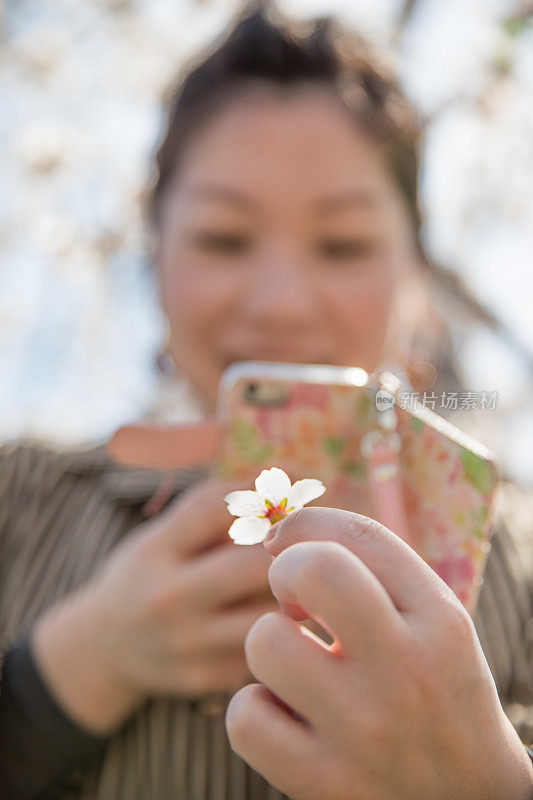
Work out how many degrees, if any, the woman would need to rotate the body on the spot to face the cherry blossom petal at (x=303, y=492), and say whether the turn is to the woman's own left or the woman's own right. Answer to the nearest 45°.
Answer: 0° — they already face it

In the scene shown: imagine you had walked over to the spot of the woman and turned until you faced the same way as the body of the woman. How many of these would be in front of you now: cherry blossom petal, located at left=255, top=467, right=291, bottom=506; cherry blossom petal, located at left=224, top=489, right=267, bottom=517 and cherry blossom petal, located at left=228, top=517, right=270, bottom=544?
3

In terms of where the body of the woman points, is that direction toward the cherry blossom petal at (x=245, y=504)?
yes

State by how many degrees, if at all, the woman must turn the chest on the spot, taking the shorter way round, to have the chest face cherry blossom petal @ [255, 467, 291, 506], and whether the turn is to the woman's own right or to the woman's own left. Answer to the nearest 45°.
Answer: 0° — they already face it

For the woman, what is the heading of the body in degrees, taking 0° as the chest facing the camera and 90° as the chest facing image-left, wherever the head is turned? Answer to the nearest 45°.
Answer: approximately 0°

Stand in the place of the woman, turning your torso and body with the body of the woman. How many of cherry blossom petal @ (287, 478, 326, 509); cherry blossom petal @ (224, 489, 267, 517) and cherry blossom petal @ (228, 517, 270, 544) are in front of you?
3
